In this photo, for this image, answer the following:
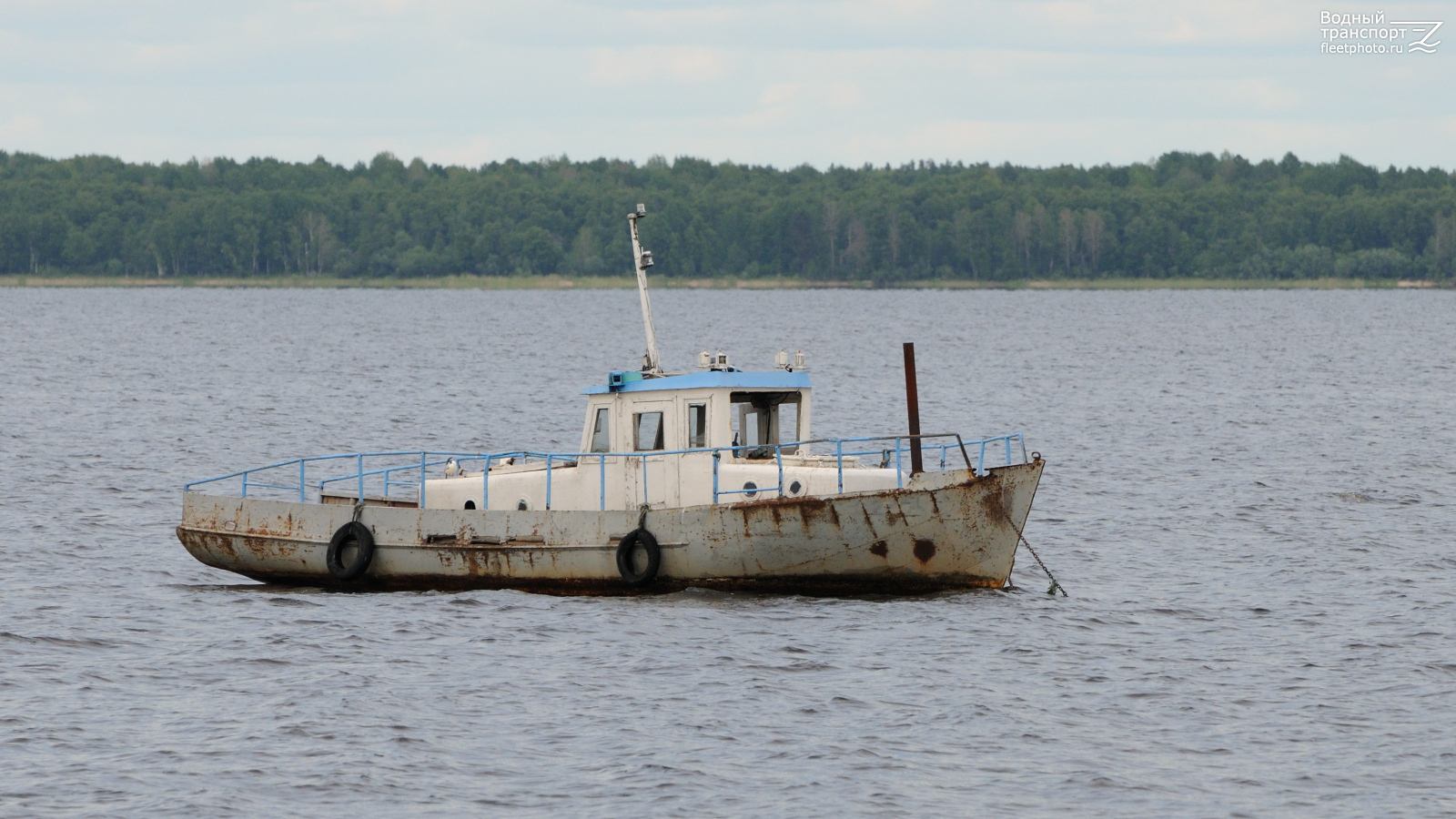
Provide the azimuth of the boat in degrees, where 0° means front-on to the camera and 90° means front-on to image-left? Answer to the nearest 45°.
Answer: approximately 315°
